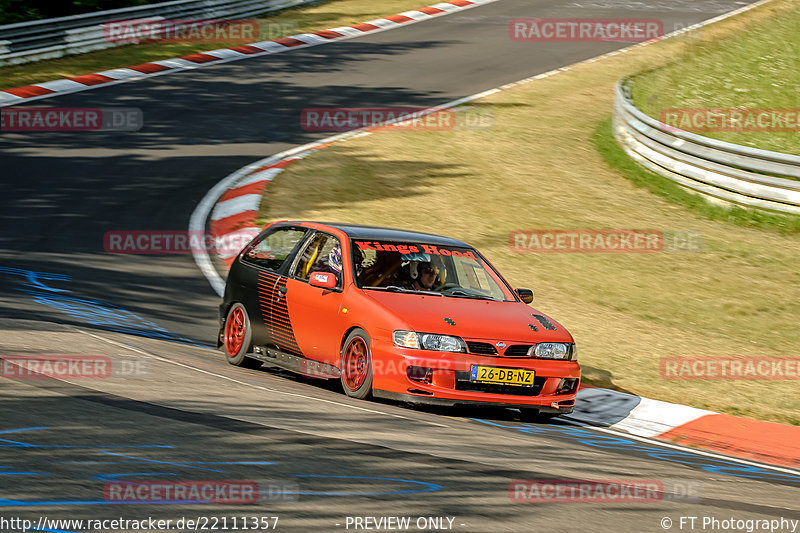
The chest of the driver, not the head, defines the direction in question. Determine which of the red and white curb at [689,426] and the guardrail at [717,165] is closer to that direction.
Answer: the red and white curb

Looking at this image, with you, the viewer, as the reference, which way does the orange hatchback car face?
facing the viewer and to the right of the viewer

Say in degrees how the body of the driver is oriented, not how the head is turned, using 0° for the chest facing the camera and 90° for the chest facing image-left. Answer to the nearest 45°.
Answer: approximately 315°

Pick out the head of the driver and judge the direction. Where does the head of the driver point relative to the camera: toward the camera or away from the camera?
toward the camera

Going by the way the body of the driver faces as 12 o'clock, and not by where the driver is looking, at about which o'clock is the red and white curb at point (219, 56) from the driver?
The red and white curb is roughly at 7 o'clock from the driver.

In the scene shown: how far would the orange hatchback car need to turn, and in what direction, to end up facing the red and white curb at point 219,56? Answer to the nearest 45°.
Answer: approximately 135° to its left

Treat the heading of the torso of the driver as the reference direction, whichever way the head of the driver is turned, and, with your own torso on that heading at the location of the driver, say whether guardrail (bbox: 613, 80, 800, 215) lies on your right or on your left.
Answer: on your left

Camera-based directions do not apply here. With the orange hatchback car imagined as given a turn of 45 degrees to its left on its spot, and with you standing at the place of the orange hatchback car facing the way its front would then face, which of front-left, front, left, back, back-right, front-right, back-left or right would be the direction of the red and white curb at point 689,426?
front
